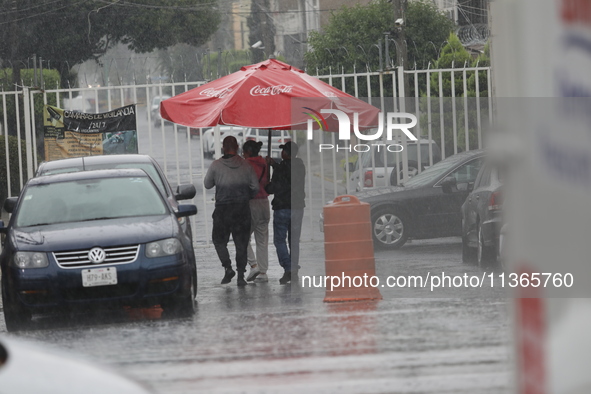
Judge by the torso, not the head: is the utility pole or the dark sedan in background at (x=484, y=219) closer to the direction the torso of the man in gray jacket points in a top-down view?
the utility pole

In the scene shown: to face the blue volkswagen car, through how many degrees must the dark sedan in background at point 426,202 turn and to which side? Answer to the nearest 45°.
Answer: approximately 45° to its left

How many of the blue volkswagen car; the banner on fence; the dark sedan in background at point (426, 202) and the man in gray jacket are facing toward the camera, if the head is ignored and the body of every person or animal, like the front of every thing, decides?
2

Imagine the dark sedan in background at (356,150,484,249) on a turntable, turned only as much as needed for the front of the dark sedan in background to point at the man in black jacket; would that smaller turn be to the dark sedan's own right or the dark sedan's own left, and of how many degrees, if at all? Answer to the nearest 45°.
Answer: approximately 45° to the dark sedan's own left

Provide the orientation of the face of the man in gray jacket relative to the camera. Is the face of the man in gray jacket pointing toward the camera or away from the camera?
away from the camera

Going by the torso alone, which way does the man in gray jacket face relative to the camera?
away from the camera

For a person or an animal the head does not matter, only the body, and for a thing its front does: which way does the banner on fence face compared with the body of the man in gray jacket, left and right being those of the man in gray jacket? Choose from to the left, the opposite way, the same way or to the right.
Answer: the opposite way

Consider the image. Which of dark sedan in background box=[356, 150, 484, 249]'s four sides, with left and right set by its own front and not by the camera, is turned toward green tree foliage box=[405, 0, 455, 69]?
right

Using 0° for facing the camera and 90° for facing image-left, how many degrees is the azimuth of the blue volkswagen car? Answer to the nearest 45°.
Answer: approximately 0°

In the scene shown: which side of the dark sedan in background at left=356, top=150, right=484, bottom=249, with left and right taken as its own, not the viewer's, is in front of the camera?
left

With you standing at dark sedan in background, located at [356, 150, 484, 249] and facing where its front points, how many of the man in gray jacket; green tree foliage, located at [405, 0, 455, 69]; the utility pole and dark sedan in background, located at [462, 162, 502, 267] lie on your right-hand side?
2

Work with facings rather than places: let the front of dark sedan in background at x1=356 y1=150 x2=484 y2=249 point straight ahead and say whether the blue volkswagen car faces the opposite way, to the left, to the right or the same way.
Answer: to the left

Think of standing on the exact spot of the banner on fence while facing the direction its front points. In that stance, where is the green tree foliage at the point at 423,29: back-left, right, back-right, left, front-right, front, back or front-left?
back-left

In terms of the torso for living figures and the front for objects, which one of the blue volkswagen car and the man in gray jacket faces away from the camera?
the man in gray jacket
